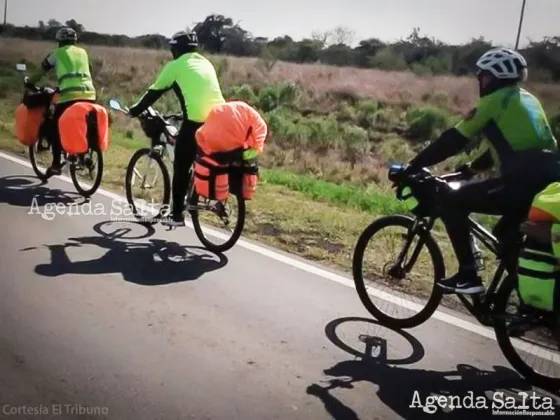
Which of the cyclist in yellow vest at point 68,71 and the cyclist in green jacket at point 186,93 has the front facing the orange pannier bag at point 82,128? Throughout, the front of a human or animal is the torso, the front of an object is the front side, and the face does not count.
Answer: the cyclist in green jacket

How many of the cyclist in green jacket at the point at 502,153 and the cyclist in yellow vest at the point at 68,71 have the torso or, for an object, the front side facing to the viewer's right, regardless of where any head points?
0

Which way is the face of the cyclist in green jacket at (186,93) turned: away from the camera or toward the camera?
away from the camera

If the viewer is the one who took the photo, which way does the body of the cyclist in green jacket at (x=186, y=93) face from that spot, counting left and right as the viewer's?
facing away from the viewer and to the left of the viewer

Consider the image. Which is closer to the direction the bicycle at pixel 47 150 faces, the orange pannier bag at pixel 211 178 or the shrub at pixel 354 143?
the shrub

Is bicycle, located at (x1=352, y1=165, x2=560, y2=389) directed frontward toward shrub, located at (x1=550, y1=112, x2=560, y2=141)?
no

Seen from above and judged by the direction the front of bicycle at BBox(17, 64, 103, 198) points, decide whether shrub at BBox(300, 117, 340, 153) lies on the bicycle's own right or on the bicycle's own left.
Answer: on the bicycle's own right

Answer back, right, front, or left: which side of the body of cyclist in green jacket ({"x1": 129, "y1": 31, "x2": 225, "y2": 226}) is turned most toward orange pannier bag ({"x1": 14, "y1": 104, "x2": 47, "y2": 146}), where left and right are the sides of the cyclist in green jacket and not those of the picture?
front

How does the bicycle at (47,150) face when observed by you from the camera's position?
facing away from the viewer and to the left of the viewer

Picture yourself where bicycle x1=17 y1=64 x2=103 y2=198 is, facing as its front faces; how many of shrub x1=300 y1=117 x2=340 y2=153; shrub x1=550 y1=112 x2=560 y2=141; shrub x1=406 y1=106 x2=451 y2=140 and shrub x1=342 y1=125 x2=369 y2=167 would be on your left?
0

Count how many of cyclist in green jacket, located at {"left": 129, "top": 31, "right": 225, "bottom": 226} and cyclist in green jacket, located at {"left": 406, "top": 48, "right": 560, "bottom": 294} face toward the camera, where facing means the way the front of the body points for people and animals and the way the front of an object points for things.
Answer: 0

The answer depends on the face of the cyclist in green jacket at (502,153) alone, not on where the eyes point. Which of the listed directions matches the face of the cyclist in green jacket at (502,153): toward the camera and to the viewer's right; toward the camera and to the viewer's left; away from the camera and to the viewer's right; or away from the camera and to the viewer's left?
away from the camera and to the viewer's left

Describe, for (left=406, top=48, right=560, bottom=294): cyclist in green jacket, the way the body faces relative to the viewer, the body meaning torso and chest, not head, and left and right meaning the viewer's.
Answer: facing away from the viewer and to the left of the viewer

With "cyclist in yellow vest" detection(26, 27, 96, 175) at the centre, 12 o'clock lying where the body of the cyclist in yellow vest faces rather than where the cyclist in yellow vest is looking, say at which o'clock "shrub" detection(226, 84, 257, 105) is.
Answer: The shrub is roughly at 2 o'clock from the cyclist in yellow vest.

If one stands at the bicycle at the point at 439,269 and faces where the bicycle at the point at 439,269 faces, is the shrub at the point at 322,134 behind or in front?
in front

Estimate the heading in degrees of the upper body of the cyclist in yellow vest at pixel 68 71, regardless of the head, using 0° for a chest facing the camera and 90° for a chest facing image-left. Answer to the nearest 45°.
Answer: approximately 135°

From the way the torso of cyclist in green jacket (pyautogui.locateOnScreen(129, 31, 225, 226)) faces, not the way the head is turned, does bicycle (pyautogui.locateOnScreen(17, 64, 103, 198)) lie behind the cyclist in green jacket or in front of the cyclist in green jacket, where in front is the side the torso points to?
in front

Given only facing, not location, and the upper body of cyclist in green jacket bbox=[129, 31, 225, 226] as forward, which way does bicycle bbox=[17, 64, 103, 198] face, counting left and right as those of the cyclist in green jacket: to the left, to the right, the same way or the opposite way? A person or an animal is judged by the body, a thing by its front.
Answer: the same way

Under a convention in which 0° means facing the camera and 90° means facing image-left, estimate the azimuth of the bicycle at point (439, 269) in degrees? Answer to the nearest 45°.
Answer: approximately 135°

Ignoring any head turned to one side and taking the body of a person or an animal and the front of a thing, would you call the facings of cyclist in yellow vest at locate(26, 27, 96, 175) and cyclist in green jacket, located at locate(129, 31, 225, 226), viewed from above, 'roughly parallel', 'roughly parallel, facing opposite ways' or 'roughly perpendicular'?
roughly parallel

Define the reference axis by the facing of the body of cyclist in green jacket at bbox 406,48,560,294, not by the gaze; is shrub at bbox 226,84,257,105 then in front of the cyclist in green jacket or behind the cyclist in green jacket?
in front
